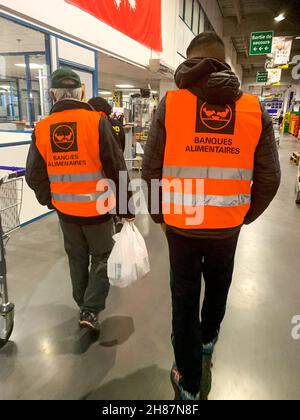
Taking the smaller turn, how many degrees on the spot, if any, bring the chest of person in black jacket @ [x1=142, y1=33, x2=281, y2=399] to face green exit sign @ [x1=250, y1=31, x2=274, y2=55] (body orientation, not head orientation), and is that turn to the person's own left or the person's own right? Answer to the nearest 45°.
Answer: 0° — they already face it

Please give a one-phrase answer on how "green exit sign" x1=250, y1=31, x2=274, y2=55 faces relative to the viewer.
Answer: facing the viewer

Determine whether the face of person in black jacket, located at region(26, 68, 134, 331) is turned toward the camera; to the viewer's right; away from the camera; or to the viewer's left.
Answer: away from the camera

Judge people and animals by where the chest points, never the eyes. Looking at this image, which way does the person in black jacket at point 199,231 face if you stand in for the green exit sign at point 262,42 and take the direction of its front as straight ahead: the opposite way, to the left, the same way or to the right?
the opposite way

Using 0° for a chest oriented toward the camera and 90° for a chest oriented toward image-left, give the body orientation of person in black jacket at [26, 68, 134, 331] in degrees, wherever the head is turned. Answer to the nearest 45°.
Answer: approximately 180°

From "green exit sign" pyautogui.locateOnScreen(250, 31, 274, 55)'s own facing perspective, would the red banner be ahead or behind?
ahead

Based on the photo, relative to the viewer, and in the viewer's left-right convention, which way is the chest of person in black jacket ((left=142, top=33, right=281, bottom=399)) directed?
facing away from the viewer

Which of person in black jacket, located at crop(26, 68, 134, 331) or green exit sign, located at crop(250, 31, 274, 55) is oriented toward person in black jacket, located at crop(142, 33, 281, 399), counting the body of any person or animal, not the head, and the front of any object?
the green exit sign

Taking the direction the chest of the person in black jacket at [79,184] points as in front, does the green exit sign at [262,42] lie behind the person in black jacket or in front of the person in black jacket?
in front

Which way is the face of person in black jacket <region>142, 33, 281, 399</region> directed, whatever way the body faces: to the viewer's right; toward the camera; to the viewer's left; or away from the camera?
away from the camera

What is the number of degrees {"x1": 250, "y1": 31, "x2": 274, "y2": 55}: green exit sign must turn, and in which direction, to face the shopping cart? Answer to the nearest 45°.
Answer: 0° — it already faces it
